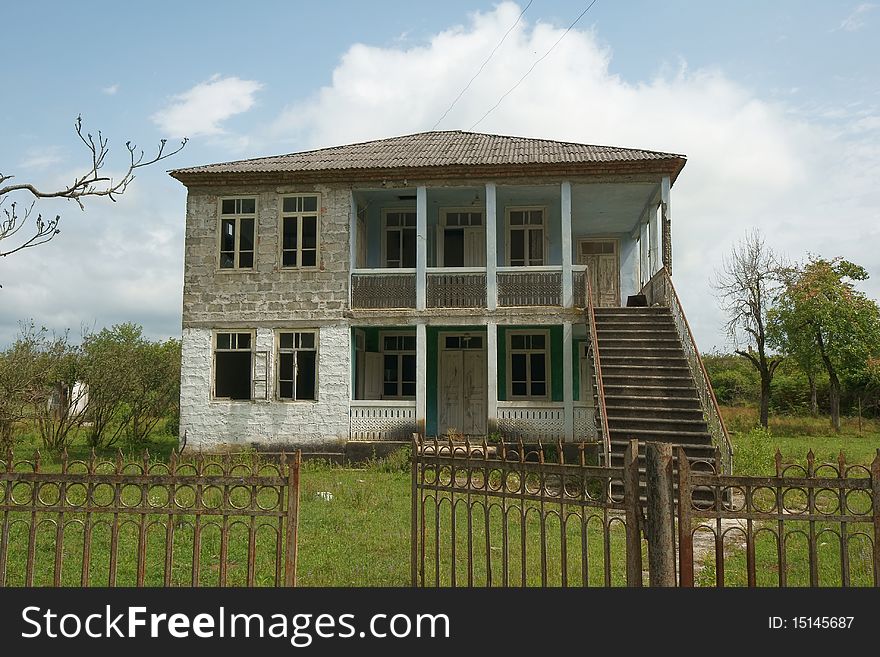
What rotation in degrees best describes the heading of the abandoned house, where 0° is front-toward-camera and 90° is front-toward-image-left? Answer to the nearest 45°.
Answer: approximately 0°

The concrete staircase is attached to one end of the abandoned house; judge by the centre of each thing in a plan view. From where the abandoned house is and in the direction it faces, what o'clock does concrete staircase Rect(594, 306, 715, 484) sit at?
The concrete staircase is roughly at 10 o'clock from the abandoned house.

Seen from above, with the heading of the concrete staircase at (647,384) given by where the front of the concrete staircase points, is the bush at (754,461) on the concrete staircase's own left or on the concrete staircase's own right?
on the concrete staircase's own left

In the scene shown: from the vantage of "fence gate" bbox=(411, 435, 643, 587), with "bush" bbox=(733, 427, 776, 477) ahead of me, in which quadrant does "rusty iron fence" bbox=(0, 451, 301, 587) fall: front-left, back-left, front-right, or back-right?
back-left

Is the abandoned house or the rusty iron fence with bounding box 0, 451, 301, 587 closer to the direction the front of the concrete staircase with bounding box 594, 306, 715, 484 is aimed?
the rusty iron fence

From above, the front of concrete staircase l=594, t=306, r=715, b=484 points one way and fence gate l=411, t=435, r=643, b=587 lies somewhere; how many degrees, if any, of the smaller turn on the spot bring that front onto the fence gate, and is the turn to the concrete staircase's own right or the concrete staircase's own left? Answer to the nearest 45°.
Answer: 0° — it already faces it

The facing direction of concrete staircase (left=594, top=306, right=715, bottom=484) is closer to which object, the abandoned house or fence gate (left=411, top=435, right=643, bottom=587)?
the fence gate

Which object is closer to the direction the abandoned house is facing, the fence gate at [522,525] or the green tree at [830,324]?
the fence gate

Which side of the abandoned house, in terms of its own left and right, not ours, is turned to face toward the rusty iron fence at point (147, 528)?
front

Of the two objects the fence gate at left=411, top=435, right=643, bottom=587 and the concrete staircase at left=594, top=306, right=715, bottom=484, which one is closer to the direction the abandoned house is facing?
the fence gate

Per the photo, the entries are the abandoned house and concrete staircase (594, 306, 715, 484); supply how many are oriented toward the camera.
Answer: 2

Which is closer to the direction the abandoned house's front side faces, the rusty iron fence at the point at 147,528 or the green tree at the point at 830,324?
the rusty iron fence

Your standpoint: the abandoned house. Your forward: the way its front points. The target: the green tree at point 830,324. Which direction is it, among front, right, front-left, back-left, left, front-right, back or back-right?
back-left
